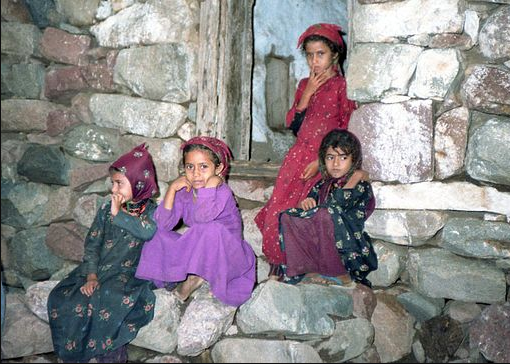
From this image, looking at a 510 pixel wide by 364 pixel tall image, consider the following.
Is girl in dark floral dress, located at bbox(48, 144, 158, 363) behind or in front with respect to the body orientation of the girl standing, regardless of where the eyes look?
in front

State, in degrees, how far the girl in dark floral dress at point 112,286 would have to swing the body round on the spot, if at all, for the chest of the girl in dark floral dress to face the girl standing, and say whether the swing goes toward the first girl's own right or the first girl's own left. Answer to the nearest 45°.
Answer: approximately 135° to the first girl's own left

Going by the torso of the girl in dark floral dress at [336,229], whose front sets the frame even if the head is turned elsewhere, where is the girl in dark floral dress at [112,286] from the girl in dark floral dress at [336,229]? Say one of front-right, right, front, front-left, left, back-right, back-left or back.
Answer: front-right

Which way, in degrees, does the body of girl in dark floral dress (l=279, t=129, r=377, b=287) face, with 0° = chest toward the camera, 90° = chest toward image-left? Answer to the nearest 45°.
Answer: approximately 45°

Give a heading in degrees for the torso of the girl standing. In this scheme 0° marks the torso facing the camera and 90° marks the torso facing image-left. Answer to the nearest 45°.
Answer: approximately 45°

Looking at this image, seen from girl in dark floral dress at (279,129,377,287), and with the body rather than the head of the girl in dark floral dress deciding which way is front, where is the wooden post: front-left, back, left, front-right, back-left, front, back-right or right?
right
